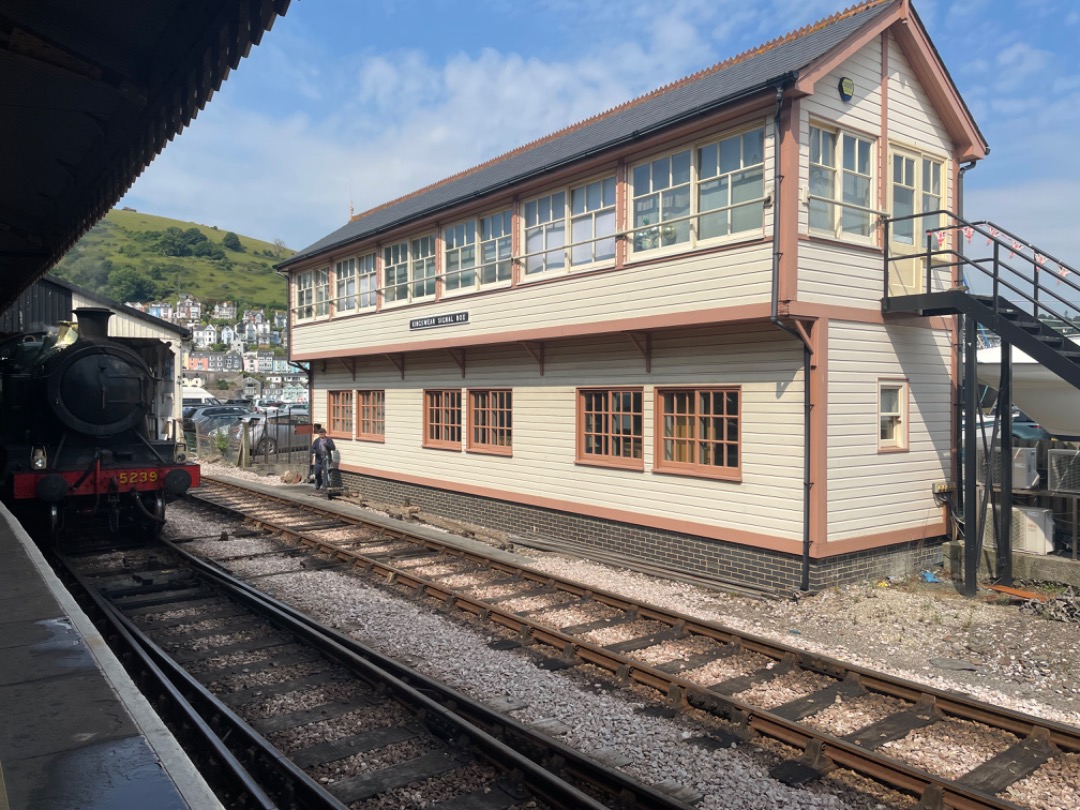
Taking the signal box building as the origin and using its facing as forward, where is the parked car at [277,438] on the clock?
The parked car is roughly at 3 o'clock from the signal box building.

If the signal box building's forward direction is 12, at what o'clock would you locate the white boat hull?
The white boat hull is roughly at 7 o'clock from the signal box building.

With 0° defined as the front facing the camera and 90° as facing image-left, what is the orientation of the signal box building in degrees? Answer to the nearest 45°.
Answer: approximately 45°

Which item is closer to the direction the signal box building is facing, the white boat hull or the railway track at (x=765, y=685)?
the railway track

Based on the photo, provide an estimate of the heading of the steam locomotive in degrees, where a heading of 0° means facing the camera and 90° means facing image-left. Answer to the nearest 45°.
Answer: approximately 0°

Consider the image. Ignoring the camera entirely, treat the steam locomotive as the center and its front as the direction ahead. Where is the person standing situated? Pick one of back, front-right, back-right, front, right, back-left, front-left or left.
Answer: back-left

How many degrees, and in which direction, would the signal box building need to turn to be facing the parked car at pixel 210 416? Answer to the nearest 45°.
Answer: approximately 90° to its right

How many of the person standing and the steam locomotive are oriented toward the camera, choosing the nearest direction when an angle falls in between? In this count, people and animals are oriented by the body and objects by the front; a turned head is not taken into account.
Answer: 2

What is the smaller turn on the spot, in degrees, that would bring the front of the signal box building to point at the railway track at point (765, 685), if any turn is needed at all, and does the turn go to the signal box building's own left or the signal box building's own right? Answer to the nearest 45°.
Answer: approximately 45° to the signal box building's own left
